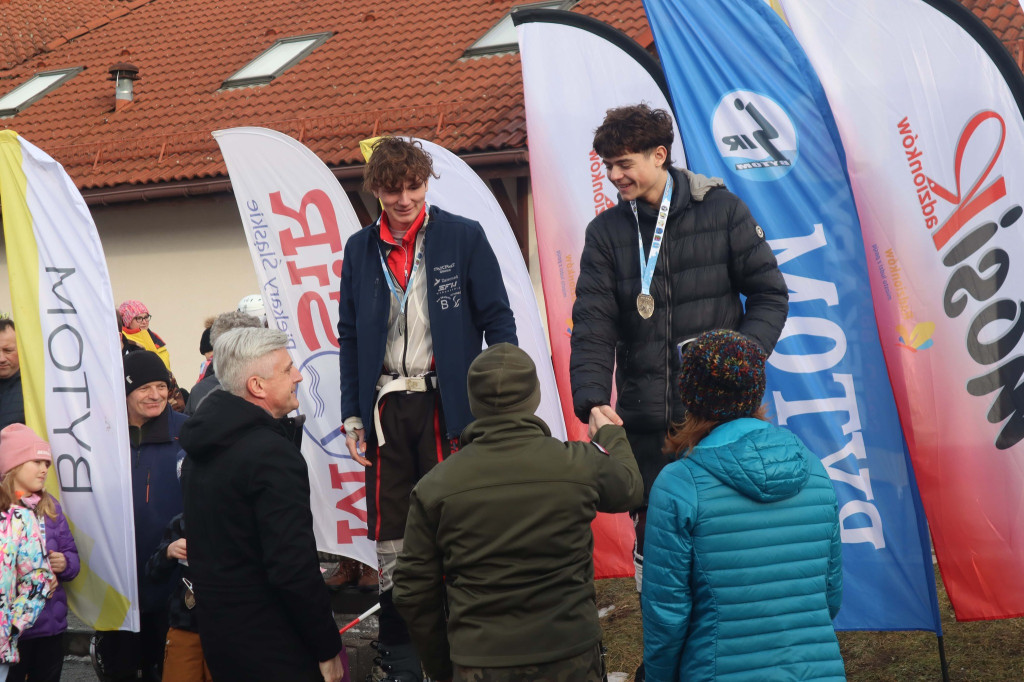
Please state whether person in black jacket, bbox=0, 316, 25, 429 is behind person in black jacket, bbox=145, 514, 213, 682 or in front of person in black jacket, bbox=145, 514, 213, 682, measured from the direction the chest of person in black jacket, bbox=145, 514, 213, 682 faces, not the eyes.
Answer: behind

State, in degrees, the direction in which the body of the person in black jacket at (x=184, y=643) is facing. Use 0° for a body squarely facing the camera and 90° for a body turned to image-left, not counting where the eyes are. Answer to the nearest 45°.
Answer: approximately 315°

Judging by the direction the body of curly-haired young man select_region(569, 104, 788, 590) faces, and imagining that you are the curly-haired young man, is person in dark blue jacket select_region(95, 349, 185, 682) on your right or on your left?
on your right

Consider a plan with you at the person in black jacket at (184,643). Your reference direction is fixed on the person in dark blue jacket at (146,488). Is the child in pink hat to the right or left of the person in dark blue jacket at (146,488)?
left

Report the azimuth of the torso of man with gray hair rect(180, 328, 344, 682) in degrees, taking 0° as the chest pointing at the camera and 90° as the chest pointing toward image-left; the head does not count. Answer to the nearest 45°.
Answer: approximately 225°

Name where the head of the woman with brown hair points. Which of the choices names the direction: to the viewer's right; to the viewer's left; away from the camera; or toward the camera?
away from the camera

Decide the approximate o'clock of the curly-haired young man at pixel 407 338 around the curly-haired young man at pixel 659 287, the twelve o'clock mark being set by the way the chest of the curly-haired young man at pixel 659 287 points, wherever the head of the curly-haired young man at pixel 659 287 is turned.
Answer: the curly-haired young man at pixel 407 338 is roughly at 2 o'clock from the curly-haired young man at pixel 659 287.

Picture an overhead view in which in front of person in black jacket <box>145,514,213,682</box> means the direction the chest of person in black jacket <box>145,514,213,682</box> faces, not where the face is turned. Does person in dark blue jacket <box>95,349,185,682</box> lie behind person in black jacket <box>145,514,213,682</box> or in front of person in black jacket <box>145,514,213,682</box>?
behind

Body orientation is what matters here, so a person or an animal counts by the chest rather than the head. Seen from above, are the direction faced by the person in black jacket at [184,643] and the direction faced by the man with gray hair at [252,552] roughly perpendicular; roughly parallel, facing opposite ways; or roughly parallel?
roughly perpendicular

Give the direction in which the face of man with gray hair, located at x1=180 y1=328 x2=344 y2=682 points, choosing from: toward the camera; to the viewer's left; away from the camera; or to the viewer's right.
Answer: to the viewer's right

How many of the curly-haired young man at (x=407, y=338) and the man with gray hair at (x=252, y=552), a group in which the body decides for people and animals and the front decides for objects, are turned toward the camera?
1
